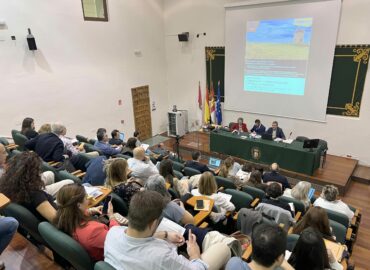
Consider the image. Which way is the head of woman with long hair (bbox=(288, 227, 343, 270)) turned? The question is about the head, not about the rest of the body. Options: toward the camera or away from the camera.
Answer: away from the camera

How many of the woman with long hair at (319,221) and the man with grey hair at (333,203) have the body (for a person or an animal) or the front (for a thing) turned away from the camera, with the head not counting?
2

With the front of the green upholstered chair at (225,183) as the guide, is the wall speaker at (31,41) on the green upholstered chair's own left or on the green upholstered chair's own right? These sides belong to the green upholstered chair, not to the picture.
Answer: on the green upholstered chair's own left

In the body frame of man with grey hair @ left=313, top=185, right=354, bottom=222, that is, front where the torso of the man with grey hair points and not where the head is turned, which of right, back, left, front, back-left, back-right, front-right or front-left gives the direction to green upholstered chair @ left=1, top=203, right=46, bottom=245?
back-left

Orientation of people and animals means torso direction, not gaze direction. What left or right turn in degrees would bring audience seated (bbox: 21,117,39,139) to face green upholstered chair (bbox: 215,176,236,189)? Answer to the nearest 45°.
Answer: approximately 90° to their right

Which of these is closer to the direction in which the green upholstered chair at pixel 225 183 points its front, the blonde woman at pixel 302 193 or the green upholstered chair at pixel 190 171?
the blonde woman

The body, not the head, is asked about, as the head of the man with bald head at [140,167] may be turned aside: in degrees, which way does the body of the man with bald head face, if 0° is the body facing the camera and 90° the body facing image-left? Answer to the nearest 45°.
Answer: approximately 225°

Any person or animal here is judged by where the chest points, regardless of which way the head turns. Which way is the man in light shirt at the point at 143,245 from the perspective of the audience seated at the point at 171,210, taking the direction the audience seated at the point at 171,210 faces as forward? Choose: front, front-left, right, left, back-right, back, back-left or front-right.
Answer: back-right

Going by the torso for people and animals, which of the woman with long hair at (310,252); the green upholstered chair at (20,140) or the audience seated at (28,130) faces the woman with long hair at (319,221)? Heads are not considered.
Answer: the woman with long hair at (310,252)

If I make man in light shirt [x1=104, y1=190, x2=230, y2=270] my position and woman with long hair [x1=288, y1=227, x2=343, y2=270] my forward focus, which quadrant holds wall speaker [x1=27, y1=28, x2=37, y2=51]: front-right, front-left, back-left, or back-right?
back-left

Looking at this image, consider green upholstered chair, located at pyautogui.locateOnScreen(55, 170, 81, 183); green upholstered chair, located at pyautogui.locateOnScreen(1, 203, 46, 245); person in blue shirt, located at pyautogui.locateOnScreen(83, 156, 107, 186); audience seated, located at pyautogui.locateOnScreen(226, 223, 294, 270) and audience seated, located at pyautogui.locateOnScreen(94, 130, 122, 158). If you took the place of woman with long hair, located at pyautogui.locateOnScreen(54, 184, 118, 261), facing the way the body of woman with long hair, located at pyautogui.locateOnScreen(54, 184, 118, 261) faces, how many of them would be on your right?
1

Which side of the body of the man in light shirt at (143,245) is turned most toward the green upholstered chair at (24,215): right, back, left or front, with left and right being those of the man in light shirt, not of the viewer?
left

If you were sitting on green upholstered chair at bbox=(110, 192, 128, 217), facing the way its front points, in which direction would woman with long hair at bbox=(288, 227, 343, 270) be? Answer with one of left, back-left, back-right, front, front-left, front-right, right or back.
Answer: right

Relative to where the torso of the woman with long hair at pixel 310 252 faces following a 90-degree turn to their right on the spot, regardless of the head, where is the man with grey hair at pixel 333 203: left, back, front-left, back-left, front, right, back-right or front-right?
left

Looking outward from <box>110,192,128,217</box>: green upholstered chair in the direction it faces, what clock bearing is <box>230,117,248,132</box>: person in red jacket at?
The person in red jacket is roughly at 12 o'clock from the green upholstered chair.
